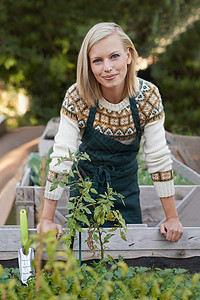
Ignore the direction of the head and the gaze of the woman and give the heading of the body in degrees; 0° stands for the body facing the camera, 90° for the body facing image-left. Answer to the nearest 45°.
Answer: approximately 0°
